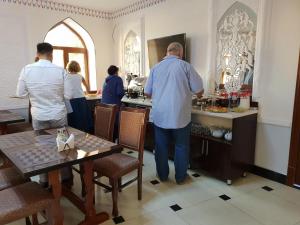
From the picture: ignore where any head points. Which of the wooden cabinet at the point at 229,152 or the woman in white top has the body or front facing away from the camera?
the woman in white top

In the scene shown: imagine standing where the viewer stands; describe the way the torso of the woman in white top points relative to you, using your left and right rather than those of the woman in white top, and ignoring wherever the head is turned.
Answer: facing away from the viewer

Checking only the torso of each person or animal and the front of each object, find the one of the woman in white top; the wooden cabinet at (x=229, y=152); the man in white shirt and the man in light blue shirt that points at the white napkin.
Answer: the wooden cabinet

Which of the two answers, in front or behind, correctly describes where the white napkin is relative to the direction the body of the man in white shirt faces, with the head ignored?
behind

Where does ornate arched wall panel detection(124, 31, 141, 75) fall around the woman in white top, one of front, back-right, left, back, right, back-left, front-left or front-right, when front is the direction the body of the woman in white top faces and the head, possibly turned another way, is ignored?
front-right

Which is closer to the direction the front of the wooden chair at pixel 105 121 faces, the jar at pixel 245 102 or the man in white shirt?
the man in white shirt

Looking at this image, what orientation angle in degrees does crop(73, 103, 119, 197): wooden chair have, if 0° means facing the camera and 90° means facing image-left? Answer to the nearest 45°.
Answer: approximately 45°

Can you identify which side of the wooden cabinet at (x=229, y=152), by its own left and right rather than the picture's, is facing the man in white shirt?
front

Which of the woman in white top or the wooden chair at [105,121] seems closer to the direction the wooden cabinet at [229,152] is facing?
the wooden chair

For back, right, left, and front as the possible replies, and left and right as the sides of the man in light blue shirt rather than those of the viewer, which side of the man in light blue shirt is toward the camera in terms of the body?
back

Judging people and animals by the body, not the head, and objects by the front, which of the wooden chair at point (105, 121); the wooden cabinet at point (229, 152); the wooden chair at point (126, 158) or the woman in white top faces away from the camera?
the woman in white top

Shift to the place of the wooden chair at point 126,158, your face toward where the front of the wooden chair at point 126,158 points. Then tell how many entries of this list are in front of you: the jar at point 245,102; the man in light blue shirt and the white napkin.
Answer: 1

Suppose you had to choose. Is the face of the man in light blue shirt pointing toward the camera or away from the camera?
away from the camera

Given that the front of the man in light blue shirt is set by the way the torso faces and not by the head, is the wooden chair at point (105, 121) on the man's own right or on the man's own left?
on the man's own left

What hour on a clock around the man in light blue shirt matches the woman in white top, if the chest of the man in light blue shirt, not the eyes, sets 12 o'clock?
The woman in white top is roughly at 10 o'clock from the man in light blue shirt.

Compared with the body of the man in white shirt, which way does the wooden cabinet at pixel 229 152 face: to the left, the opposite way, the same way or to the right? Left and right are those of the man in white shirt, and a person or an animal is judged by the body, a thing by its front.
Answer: to the left

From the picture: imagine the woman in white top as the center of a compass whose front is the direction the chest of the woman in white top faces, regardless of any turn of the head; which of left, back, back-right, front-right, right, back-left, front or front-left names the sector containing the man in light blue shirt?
back-right

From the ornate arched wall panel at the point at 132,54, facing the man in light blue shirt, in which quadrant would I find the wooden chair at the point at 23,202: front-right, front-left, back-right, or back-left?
front-right
